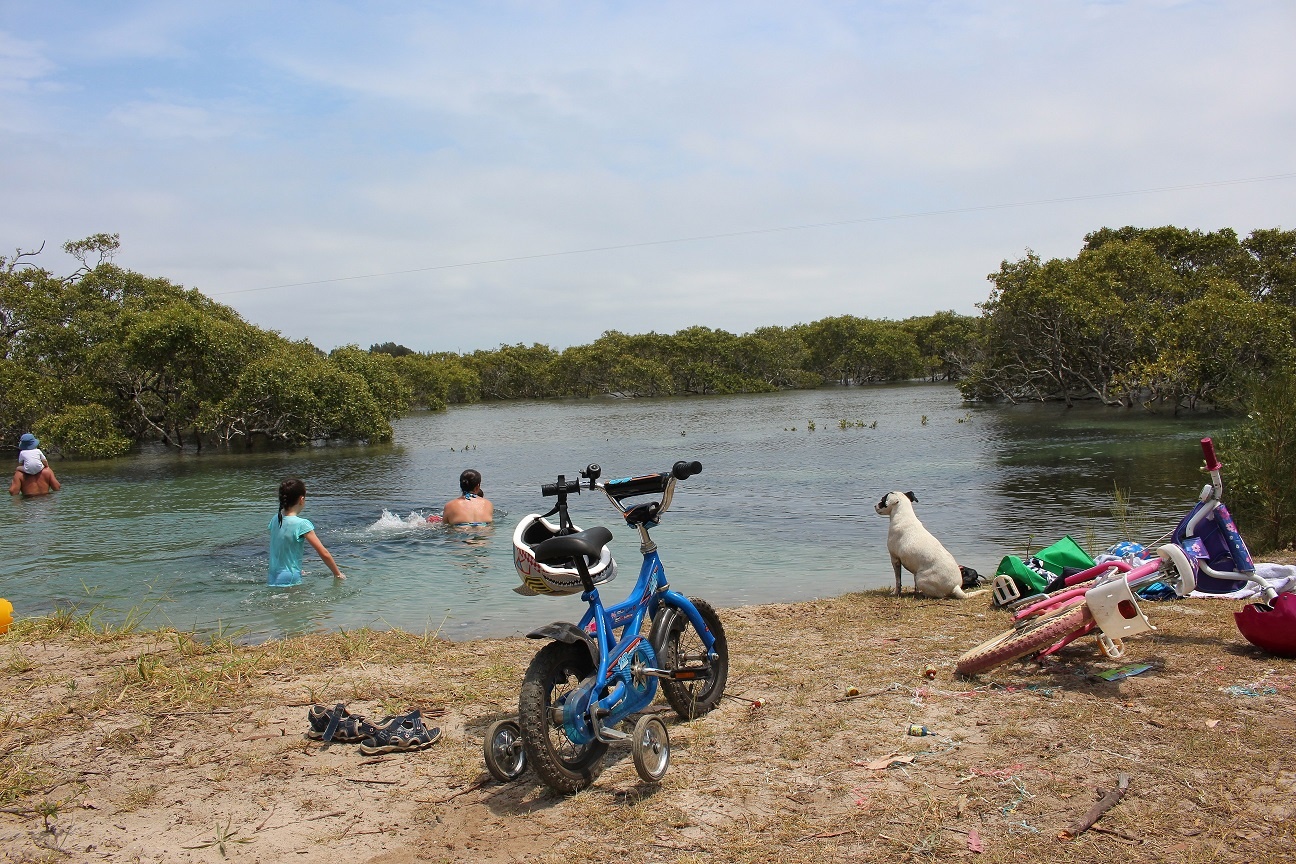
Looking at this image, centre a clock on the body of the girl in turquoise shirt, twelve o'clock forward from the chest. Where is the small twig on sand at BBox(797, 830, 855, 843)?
The small twig on sand is roughly at 4 o'clock from the girl in turquoise shirt.

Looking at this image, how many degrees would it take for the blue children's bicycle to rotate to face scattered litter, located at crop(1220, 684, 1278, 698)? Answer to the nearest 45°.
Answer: approximately 45° to its right

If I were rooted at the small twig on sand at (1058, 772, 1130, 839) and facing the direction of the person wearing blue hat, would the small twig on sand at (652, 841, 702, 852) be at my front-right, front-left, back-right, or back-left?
front-left

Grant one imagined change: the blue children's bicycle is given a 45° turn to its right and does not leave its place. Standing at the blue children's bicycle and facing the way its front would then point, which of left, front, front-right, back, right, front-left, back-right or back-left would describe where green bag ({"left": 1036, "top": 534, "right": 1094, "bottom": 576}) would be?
front-left

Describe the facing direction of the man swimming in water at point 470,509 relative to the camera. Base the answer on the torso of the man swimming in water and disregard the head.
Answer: away from the camera

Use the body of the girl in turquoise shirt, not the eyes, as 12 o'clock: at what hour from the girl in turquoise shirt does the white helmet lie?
The white helmet is roughly at 4 o'clock from the girl in turquoise shirt.

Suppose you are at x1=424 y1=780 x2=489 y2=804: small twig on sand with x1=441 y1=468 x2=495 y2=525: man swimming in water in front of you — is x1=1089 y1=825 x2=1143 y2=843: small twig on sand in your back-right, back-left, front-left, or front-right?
back-right

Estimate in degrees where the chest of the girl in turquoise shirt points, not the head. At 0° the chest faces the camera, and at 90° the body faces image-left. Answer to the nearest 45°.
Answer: approximately 225°
